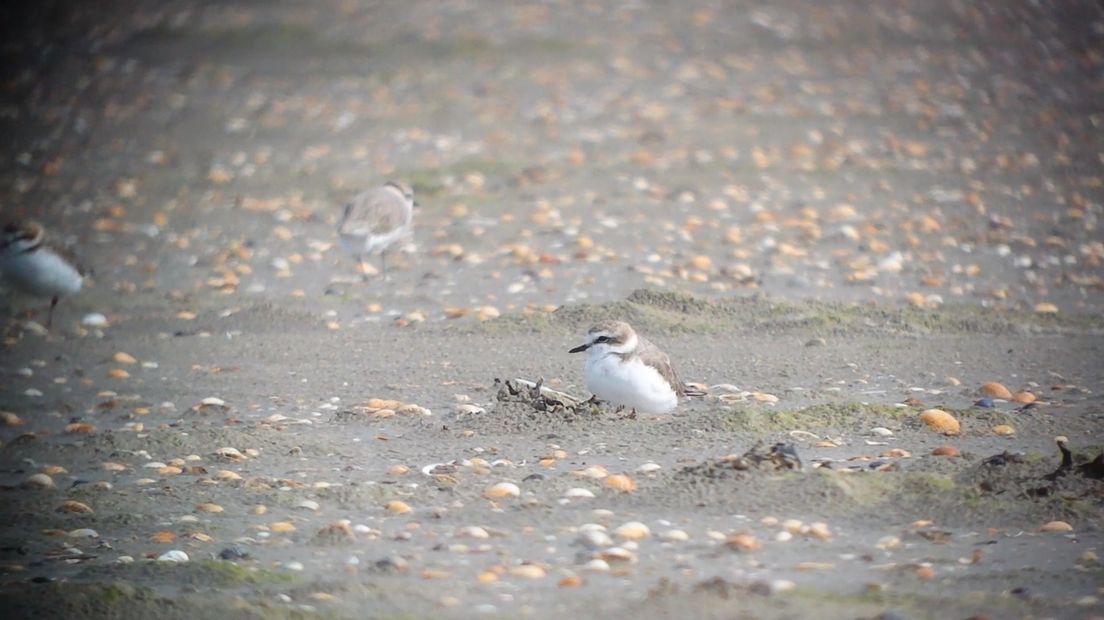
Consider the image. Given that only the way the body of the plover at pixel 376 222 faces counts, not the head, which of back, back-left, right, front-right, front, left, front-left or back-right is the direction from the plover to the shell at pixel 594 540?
back-right

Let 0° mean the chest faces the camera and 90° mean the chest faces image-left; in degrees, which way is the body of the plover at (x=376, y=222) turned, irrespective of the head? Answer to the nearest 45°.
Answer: approximately 225°

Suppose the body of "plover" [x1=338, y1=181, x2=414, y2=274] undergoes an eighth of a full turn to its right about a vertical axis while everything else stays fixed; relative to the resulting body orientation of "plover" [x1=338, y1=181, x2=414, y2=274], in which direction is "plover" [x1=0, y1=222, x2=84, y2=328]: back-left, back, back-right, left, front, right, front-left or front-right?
back

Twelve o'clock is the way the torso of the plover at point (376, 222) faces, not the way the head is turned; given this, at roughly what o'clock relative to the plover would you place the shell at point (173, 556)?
The shell is roughly at 5 o'clock from the plover.

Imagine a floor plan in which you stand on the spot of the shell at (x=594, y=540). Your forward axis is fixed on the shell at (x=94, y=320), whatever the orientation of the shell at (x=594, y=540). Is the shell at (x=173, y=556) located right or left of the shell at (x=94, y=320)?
left

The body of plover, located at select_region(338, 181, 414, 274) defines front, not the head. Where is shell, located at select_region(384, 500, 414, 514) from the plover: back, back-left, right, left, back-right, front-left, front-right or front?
back-right

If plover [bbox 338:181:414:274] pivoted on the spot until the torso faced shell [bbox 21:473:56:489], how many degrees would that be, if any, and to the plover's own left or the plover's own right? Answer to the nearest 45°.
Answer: approximately 180°

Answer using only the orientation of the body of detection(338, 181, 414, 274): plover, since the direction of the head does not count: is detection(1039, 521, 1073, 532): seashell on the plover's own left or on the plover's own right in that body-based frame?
on the plover's own right

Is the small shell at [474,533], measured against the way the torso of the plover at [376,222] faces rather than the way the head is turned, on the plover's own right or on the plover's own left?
on the plover's own right
